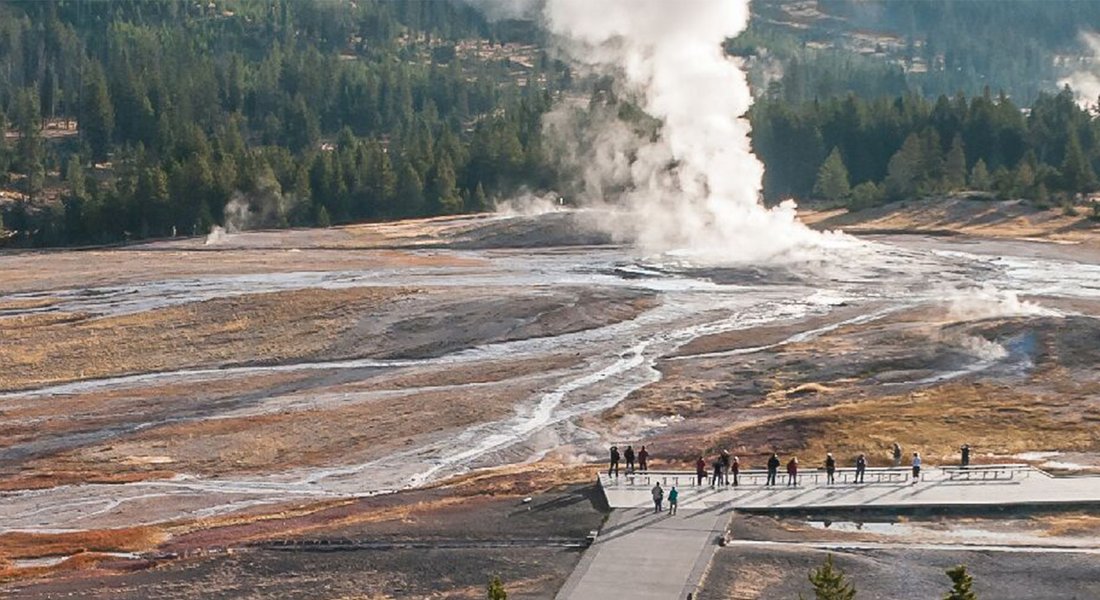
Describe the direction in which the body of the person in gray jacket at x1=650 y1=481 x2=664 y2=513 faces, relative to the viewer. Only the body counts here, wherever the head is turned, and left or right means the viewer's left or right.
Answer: facing away from the viewer
